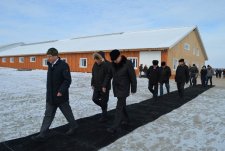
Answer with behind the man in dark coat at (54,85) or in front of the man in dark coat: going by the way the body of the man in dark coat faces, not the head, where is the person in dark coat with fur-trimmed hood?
behind

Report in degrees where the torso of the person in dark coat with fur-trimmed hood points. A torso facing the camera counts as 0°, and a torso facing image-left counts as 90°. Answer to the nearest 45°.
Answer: approximately 45°

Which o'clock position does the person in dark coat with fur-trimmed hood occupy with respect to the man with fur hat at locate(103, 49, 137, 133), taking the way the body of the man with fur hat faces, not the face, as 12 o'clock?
The person in dark coat with fur-trimmed hood is roughly at 3 o'clock from the man with fur hat.

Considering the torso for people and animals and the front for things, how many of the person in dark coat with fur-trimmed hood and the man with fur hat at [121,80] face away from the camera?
0

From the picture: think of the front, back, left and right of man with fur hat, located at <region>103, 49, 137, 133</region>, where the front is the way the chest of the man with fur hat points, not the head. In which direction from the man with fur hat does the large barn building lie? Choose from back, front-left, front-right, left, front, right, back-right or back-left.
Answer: back-right

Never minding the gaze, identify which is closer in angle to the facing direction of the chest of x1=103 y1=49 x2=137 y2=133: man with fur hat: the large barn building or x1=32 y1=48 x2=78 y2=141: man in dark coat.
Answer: the man in dark coat

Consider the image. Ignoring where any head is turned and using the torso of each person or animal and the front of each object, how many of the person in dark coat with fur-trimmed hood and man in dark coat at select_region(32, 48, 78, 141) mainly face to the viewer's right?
0

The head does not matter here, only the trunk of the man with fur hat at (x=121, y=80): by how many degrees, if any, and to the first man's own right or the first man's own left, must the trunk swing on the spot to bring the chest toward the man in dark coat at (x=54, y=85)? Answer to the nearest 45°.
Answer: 0° — they already face them

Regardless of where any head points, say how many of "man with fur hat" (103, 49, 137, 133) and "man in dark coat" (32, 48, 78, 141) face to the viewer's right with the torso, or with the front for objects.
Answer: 0
